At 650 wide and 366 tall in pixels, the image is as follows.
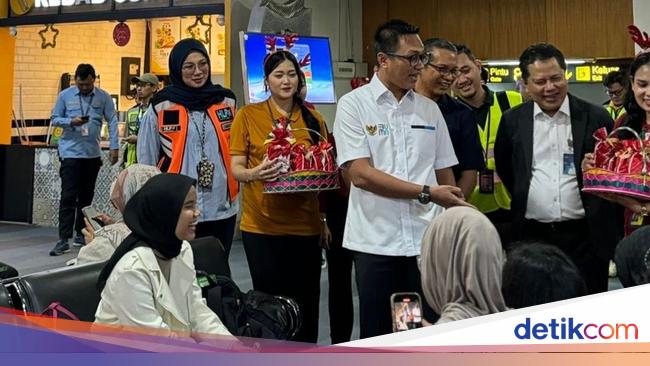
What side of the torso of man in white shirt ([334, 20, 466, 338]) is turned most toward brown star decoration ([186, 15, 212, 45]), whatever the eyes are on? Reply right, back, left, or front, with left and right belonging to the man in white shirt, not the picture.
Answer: back

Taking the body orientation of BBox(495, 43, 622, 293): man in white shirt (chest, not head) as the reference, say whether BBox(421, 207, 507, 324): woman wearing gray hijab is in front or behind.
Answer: in front

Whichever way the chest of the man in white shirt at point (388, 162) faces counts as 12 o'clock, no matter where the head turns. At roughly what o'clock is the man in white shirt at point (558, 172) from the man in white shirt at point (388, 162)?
the man in white shirt at point (558, 172) is roughly at 10 o'clock from the man in white shirt at point (388, 162).

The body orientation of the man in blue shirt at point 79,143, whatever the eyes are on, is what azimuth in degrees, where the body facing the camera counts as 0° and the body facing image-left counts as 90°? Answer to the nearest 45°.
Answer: approximately 0°

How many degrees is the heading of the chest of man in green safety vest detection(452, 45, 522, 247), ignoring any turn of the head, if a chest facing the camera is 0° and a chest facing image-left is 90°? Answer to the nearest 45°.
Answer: approximately 45°
